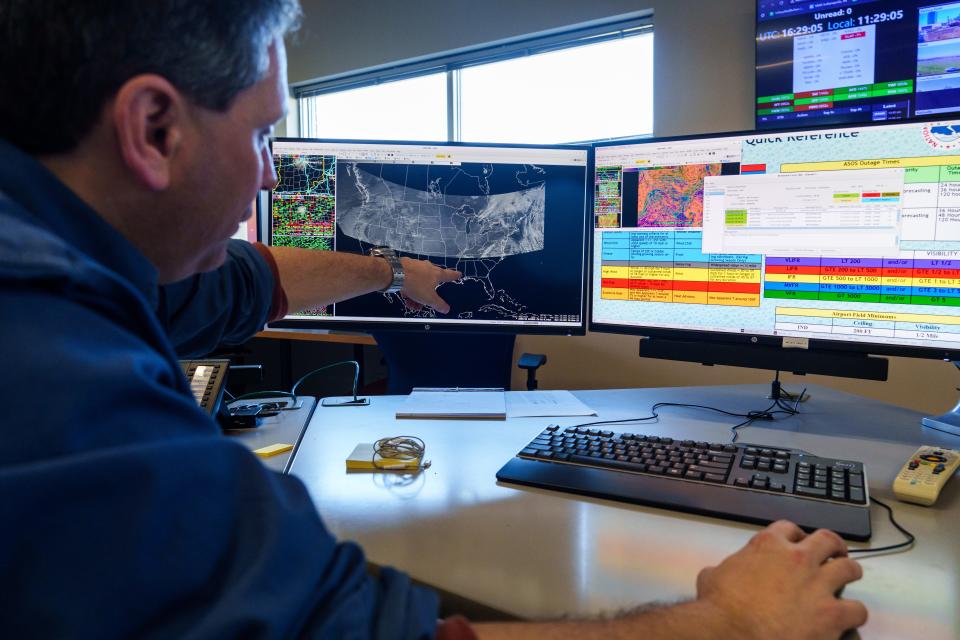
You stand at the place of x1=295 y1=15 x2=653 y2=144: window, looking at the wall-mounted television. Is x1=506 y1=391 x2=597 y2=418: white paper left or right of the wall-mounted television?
right

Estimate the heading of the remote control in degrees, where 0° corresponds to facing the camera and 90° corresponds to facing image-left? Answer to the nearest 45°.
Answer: approximately 225°

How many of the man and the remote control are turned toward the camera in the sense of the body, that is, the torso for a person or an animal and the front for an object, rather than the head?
0

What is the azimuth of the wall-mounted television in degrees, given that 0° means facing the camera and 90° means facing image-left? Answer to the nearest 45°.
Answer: approximately 45°

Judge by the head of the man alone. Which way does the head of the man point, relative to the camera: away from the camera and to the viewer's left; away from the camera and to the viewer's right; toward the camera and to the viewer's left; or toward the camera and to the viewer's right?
away from the camera and to the viewer's right

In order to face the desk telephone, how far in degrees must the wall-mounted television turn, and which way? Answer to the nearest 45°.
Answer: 0° — it already faces it

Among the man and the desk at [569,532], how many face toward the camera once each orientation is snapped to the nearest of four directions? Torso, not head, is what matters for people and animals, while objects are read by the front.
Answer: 1

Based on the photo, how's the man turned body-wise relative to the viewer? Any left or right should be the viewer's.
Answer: facing away from the viewer and to the right of the viewer

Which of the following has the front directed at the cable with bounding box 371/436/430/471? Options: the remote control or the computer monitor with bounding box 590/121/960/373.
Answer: the computer monitor

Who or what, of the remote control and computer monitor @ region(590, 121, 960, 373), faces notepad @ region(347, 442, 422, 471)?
the computer monitor

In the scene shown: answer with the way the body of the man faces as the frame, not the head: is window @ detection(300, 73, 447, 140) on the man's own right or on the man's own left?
on the man's own left

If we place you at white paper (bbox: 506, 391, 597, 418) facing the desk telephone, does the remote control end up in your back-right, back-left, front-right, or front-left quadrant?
back-left
